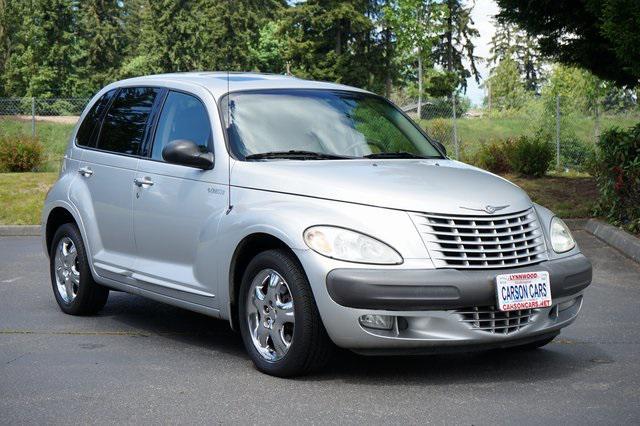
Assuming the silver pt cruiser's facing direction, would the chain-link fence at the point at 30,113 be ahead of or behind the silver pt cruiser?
behind

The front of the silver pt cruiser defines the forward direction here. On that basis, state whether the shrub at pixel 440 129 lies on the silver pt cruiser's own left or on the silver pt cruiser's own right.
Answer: on the silver pt cruiser's own left

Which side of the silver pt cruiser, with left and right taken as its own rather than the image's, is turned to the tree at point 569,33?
left

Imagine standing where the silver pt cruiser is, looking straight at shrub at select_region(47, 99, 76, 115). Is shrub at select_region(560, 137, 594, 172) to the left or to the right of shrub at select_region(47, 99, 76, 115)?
right

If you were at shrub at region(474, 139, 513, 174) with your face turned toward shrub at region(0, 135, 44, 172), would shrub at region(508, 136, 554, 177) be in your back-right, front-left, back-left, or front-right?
back-left

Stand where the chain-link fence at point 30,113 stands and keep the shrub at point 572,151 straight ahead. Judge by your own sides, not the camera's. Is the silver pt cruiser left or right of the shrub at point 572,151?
right

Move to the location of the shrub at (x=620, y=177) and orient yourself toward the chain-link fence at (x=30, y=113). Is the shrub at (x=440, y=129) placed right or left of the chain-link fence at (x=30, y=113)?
right

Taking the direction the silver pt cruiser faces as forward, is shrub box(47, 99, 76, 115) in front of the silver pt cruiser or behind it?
behind

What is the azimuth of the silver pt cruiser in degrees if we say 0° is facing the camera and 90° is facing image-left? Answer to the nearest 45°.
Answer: approximately 315°
